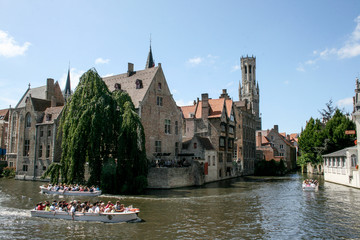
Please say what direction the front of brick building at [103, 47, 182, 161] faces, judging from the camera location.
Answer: facing the viewer and to the right of the viewer

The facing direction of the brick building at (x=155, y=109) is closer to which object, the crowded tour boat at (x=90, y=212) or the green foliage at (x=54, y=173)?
the crowded tour boat

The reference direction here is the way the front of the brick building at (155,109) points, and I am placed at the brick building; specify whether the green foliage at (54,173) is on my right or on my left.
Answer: on my right

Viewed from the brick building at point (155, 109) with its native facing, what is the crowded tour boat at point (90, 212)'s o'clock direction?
The crowded tour boat is roughly at 2 o'clock from the brick building.
